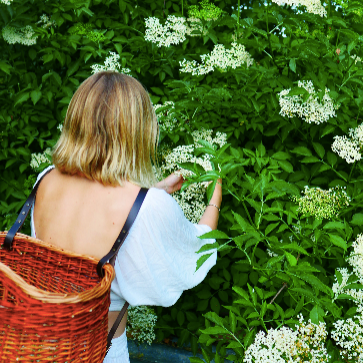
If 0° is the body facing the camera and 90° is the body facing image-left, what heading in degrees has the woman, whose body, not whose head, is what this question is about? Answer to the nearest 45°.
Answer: approximately 225°
